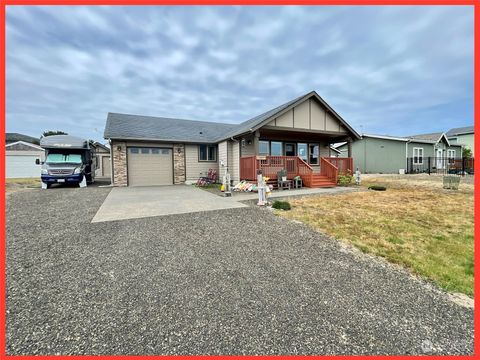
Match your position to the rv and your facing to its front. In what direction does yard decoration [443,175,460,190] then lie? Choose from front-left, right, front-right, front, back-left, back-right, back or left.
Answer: front-left

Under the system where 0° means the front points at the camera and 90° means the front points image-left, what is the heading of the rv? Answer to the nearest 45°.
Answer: approximately 0°

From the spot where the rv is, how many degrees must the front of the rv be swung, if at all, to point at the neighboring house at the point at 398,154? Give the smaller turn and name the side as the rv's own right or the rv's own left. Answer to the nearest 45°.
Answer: approximately 90° to the rv's own left

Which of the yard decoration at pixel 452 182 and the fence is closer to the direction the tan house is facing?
the yard decoration

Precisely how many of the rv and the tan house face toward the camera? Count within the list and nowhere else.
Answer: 2

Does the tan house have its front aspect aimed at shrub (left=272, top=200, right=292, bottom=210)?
yes

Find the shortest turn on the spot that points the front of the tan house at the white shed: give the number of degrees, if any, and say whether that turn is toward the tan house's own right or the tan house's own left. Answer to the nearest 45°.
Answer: approximately 135° to the tan house's own right

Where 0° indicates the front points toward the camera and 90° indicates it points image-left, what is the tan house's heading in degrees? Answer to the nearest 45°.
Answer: approximately 0°

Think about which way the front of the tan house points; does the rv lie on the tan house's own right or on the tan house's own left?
on the tan house's own right
